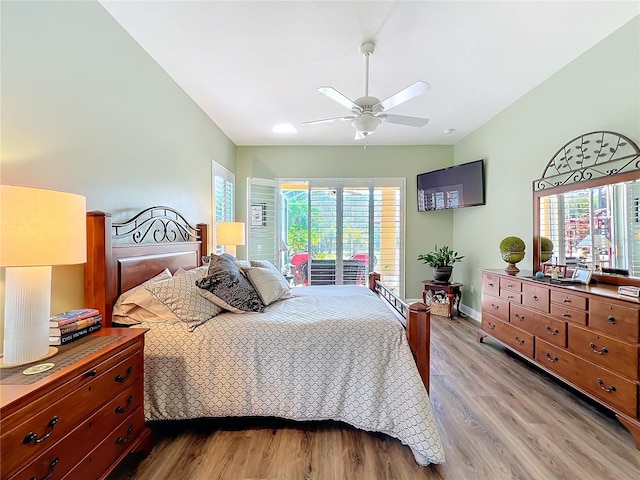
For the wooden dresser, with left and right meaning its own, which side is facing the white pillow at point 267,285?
front

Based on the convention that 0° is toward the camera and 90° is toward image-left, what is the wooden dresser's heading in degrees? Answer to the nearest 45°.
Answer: approximately 45°

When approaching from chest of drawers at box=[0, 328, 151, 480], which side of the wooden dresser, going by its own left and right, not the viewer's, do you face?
front

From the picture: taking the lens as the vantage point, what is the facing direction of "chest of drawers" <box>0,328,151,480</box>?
facing the viewer and to the right of the viewer

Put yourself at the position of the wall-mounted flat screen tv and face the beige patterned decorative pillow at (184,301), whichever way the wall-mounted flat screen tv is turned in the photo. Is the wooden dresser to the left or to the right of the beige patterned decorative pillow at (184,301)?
left

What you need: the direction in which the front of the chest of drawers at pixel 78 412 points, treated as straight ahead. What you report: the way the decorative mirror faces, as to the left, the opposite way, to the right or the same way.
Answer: the opposite way

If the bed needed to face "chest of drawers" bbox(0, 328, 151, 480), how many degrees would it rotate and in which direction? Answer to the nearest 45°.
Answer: approximately 135° to its right

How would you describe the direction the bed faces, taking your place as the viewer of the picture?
facing to the right of the viewer

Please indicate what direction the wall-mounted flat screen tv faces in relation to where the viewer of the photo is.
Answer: facing the viewer and to the left of the viewer

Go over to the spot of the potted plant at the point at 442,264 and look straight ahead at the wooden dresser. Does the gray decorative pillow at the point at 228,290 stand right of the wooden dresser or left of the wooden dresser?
right

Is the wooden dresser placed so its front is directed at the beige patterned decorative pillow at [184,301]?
yes
